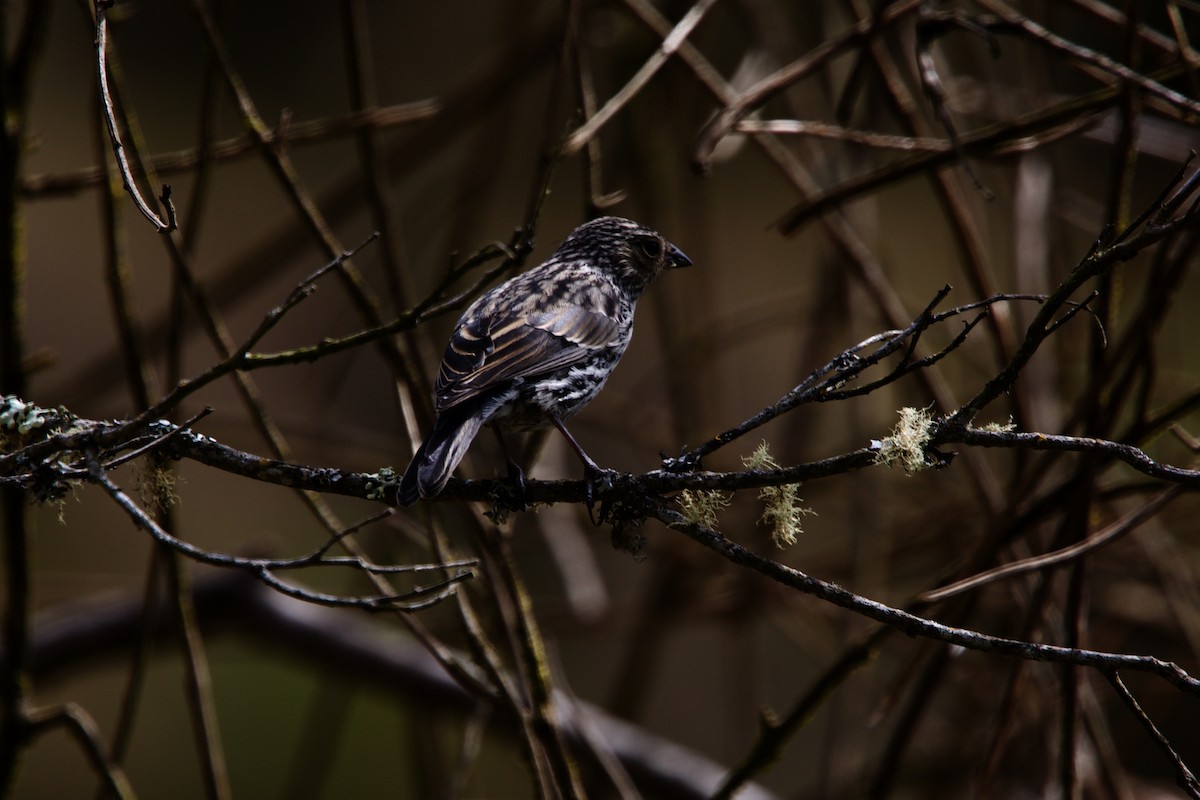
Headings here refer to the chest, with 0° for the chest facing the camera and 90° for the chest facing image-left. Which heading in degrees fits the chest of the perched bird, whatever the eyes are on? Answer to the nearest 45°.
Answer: approximately 225°

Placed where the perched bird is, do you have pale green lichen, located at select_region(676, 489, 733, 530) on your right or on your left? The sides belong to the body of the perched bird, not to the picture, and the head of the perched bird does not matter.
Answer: on your right

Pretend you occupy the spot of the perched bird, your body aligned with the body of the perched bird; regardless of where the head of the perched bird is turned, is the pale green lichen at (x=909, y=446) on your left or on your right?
on your right

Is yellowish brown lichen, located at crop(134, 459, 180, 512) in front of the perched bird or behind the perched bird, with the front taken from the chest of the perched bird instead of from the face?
behind

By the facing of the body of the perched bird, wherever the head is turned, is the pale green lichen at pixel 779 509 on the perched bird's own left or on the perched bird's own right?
on the perched bird's own right

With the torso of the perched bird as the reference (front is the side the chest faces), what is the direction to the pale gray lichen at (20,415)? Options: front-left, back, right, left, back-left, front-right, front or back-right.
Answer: back
